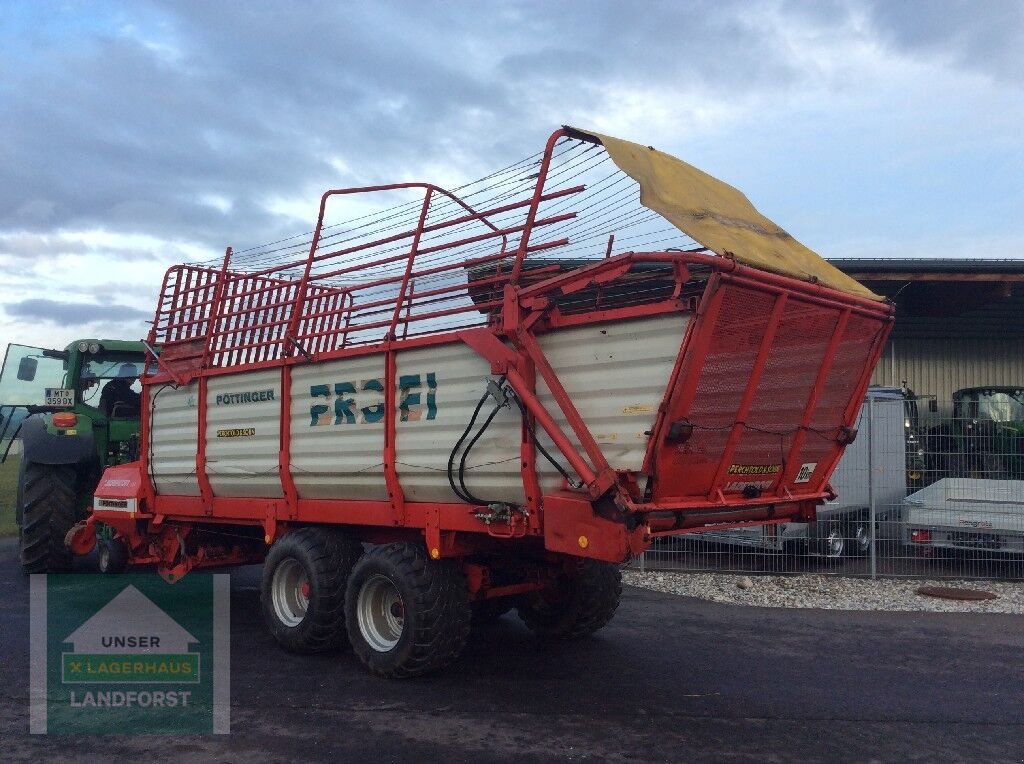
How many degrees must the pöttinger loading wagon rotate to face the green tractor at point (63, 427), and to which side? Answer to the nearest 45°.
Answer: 0° — it already faces it

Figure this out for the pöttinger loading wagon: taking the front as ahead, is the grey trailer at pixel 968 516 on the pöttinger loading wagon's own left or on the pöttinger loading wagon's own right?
on the pöttinger loading wagon's own right

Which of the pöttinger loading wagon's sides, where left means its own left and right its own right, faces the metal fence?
right

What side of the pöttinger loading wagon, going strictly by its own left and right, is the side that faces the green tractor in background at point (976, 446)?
right

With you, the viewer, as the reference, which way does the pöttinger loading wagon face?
facing away from the viewer and to the left of the viewer
